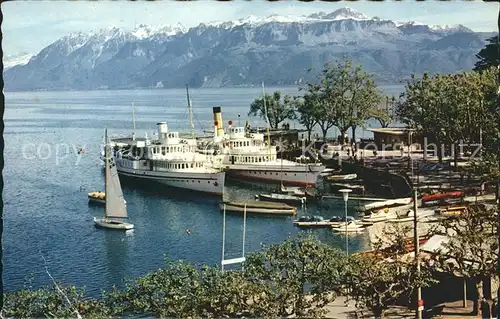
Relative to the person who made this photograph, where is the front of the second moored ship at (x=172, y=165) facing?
facing the viewer and to the right of the viewer

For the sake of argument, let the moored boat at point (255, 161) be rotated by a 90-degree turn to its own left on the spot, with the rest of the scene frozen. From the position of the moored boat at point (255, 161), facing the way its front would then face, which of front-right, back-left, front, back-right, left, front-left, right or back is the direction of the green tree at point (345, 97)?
front

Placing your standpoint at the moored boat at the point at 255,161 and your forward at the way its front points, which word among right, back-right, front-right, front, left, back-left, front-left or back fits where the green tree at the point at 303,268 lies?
front-right

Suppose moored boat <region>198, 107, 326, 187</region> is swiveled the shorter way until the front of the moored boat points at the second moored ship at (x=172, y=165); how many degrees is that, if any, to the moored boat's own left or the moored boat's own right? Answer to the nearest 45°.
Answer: approximately 135° to the moored boat's own right

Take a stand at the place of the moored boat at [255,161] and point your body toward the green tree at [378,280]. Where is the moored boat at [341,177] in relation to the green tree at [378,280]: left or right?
left

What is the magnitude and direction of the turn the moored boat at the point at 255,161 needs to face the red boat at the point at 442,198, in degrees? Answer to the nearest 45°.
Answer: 0° — it already faces it

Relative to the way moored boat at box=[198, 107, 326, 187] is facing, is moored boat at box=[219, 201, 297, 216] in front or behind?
in front
